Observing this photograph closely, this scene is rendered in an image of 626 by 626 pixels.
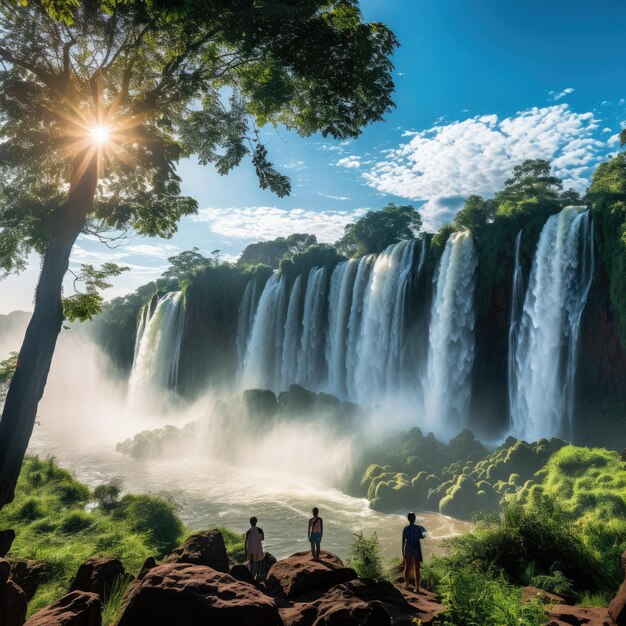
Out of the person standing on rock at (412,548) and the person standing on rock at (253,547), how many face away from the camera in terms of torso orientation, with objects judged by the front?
2

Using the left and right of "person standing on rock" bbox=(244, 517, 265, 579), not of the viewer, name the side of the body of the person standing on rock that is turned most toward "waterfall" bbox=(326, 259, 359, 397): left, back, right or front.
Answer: front

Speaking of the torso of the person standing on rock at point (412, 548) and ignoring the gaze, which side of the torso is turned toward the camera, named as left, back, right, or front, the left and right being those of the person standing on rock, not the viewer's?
back

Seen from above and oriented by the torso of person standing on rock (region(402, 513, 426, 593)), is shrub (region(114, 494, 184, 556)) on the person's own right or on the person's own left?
on the person's own left

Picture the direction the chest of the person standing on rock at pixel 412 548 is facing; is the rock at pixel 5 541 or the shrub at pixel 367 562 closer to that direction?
the shrub

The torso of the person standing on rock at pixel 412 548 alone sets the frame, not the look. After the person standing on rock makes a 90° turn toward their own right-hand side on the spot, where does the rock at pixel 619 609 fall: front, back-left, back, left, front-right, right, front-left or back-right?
front-right

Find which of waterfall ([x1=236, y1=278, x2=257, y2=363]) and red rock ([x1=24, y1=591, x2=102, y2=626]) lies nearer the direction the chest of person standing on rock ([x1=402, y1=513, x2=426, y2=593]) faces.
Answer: the waterfall

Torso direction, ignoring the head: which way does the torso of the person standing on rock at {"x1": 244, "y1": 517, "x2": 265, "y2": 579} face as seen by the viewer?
away from the camera

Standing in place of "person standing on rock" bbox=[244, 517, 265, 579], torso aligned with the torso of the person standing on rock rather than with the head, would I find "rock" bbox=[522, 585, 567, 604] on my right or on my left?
on my right

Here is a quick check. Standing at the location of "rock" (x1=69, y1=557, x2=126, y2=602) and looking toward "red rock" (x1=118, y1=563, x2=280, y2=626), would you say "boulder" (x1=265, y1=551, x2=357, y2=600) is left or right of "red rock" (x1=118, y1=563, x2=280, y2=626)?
left

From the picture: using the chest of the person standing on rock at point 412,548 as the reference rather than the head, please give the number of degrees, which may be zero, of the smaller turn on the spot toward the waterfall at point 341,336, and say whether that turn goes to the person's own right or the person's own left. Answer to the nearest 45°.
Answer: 0° — they already face it

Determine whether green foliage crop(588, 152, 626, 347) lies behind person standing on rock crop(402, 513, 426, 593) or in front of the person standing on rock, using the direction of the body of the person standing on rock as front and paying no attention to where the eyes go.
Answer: in front

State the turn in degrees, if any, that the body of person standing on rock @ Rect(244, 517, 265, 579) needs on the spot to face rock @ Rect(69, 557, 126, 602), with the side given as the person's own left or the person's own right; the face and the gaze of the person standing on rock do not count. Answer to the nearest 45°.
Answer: approximately 135° to the person's own left
